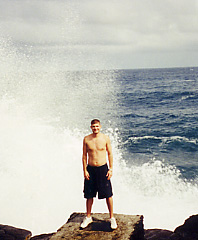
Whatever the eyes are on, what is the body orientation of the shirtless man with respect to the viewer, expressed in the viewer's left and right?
facing the viewer
